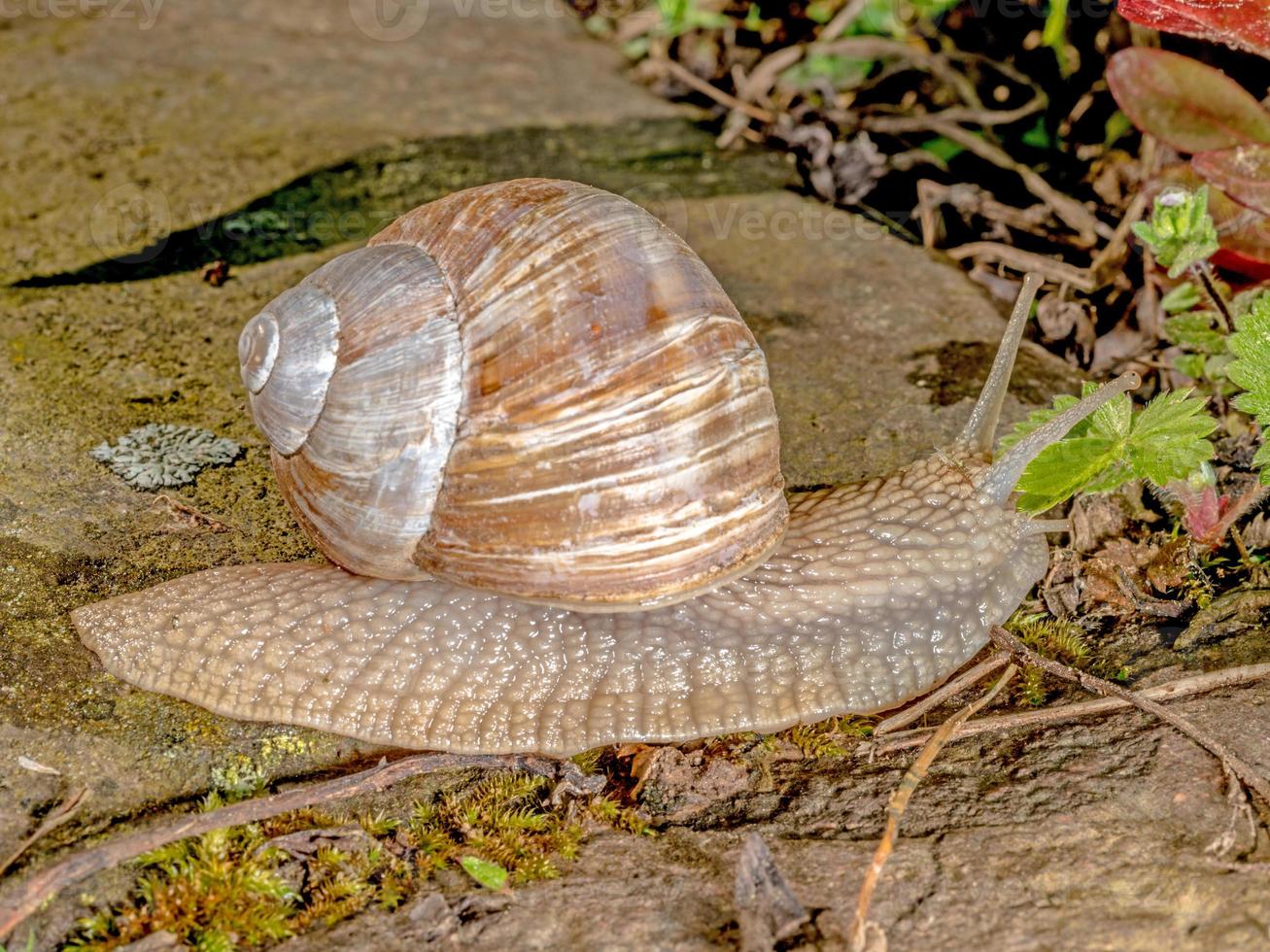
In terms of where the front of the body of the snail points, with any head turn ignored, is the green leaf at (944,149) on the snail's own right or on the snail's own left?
on the snail's own left

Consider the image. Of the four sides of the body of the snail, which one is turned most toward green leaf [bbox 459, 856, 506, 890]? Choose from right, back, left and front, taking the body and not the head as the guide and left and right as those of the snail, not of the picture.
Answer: right

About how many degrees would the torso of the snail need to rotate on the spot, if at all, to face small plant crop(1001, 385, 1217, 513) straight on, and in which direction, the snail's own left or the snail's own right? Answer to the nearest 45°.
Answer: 0° — it already faces it

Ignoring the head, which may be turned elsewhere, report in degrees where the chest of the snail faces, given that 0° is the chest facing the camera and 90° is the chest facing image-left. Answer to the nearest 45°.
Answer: approximately 270°

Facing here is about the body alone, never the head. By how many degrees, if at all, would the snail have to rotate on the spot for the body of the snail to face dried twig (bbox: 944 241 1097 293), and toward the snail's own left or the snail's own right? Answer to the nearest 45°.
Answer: approximately 45° to the snail's own left

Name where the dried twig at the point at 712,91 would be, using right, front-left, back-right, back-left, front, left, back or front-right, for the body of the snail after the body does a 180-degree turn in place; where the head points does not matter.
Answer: right

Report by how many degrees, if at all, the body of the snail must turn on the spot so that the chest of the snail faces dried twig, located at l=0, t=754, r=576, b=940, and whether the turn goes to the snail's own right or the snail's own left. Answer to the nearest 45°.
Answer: approximately 135° to the snail's own right

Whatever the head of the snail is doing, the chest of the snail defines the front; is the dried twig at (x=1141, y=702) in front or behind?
in front

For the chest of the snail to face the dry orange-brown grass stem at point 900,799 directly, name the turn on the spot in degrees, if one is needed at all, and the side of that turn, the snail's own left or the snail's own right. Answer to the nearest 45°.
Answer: approximately 45° to the snail's own right

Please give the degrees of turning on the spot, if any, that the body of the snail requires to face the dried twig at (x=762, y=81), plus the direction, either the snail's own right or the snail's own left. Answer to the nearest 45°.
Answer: approximately 90° to the snail's own left
